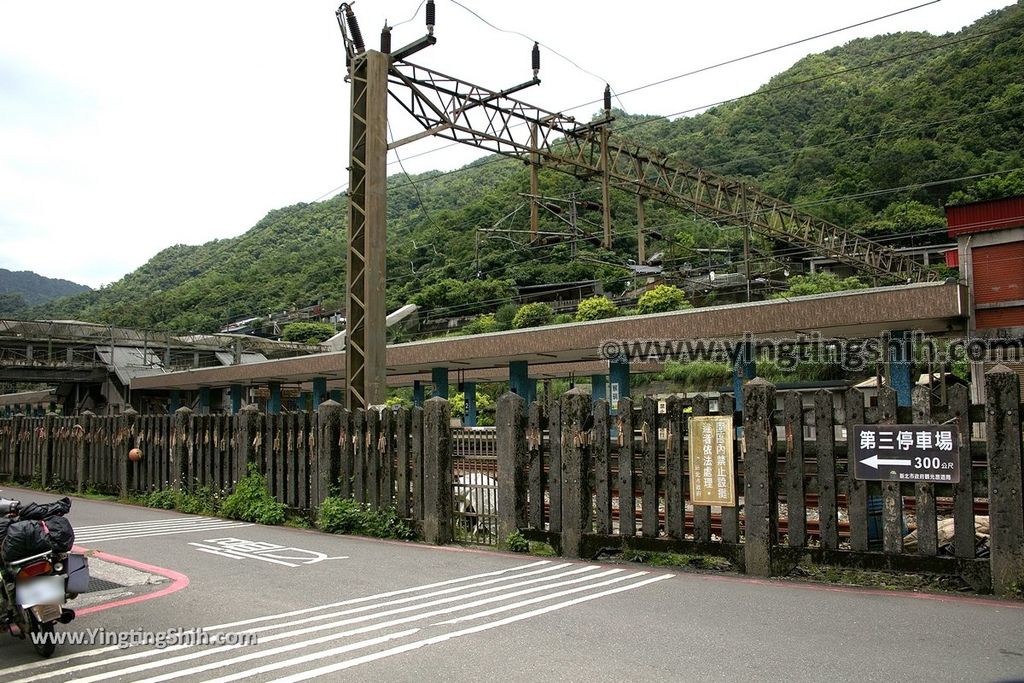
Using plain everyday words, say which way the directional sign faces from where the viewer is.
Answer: facing the viewer

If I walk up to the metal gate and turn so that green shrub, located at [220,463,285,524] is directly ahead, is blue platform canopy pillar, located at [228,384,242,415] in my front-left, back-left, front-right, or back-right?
front-right

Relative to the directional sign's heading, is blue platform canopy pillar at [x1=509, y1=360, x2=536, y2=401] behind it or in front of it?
behind

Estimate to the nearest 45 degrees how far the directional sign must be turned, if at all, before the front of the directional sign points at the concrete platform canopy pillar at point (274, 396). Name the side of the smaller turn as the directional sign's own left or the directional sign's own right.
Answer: approximately 135° to the directional sign's own right

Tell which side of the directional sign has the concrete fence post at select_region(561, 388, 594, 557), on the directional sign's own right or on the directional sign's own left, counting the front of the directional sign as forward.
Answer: on the directional sign's own right

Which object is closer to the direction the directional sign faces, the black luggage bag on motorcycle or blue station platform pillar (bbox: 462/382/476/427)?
the black luggage bag on motorcycle

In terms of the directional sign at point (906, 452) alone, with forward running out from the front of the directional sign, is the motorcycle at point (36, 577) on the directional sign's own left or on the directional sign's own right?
on the directional sign's own right

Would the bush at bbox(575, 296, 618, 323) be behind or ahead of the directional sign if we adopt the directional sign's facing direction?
behind

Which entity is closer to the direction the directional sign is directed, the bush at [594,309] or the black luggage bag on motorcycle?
the black luggage bag on motorcycle

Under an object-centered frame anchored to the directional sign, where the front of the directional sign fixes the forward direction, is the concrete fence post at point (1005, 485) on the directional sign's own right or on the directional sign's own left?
on the directional sign's own left

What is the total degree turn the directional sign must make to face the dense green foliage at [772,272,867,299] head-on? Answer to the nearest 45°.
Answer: approximately 180°

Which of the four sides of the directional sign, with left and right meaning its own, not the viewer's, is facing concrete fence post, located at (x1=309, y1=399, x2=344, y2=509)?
right

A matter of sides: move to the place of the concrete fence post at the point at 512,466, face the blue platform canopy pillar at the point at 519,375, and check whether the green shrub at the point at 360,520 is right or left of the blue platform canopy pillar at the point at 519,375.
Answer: left

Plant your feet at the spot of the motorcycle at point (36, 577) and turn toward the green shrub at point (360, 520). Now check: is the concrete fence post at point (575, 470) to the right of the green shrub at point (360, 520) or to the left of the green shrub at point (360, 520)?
right

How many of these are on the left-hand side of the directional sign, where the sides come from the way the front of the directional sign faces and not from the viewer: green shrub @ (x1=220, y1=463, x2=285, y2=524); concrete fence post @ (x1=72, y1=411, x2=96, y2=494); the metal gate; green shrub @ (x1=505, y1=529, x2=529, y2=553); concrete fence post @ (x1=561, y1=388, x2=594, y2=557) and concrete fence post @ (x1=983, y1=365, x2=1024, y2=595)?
1

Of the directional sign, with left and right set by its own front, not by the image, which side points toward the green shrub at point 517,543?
right
